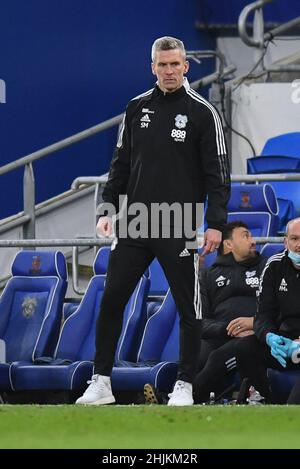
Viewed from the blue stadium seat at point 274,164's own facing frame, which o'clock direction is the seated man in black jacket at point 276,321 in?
The seated man in black jacket is roughly at 12 o'clock from the blue stadium seat.

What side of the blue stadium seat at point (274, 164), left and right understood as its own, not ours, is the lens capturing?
front

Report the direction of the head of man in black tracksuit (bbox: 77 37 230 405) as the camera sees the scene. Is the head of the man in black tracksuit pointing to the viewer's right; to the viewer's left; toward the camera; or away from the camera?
toward the camera

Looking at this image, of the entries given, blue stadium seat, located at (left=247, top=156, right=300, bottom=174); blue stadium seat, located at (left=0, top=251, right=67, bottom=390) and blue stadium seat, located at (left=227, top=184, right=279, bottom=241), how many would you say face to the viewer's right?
0

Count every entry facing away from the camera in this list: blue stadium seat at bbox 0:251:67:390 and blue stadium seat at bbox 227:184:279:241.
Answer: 0

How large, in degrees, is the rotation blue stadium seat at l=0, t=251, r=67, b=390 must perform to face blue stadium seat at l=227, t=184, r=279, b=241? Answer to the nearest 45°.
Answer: approximately 135° to its left

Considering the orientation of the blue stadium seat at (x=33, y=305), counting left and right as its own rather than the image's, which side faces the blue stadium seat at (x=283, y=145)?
back

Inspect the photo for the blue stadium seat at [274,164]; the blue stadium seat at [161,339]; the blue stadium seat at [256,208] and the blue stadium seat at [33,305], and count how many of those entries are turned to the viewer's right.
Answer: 0

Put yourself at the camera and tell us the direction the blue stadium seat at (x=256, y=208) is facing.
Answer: facing the viewer and to the left of the viewer

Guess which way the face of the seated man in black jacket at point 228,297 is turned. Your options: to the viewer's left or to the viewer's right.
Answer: to the viewer's right

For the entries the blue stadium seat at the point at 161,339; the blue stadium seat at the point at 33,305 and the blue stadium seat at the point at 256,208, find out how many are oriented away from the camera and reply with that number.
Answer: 0

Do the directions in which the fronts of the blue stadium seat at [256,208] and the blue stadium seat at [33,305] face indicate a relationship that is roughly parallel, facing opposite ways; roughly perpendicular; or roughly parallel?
roughly parallel

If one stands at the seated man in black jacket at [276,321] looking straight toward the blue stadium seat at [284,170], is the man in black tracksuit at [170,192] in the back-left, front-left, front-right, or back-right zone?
back-left
